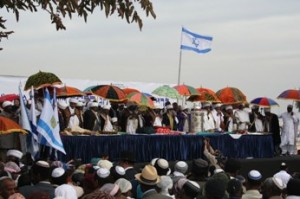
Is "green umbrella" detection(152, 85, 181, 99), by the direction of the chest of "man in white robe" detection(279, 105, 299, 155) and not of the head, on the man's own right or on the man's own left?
on the man's own right

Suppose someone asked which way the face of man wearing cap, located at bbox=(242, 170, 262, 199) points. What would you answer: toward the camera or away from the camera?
away from the camera

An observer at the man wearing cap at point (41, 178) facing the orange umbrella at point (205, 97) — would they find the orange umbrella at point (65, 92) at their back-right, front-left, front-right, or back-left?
front-left

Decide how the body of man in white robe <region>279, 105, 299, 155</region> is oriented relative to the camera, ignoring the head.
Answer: toward the camera

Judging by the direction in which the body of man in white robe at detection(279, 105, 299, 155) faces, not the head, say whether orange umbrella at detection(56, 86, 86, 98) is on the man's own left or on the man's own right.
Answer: on the man's own right

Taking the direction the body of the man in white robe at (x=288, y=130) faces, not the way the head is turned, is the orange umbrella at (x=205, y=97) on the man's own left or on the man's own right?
on the man's own right

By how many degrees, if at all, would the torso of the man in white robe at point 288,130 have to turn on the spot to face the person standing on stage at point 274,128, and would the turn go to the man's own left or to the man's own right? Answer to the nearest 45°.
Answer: approximately 45° to the man's own right

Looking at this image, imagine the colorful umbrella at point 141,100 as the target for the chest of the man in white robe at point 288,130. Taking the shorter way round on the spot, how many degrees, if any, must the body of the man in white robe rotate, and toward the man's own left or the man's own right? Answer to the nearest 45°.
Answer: approximately 45° to the man's own right

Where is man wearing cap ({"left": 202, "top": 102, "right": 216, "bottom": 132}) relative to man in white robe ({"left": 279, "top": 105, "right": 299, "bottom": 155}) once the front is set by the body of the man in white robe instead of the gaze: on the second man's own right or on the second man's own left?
on the second man's own right

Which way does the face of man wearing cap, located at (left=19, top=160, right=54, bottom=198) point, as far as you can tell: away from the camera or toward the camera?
away from the camera

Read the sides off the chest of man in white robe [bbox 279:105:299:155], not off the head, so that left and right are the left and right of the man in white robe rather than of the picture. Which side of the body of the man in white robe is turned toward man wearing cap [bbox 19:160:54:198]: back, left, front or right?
front

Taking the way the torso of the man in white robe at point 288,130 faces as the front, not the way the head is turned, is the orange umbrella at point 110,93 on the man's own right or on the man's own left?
on the man's own right

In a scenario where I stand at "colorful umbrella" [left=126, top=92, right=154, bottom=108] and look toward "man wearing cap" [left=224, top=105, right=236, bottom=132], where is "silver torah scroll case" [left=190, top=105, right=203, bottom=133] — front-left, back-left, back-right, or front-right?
front-right

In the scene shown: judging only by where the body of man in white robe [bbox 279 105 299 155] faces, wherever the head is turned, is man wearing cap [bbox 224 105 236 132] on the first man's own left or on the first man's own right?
on the first man's own right

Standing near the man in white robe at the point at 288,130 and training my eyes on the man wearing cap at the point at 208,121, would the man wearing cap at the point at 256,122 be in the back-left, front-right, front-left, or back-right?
front-right

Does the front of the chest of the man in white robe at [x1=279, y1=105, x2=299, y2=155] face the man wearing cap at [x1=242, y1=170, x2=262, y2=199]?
yes
